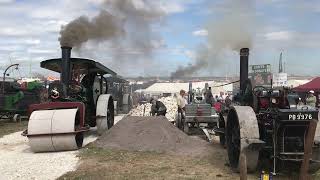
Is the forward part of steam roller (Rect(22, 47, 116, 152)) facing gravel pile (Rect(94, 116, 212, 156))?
no

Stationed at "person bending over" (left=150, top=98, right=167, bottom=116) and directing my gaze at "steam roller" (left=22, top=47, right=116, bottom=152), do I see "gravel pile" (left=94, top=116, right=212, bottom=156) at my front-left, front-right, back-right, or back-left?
front-left

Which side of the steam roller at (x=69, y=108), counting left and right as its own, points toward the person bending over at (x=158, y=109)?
back

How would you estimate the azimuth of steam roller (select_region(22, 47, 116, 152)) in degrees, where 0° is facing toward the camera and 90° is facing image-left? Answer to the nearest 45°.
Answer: approximately 45°
